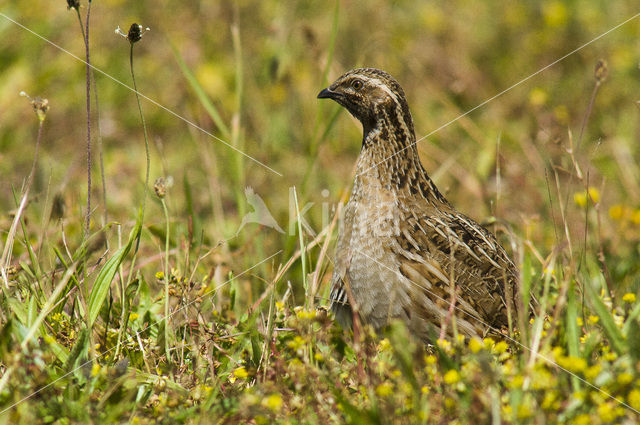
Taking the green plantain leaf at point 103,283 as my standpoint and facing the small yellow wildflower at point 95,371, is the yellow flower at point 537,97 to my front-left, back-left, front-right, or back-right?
back-left

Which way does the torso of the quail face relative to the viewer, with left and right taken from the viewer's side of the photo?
facing the viewer and to the left of the viewer

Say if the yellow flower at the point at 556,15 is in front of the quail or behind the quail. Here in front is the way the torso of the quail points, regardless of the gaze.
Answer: behind

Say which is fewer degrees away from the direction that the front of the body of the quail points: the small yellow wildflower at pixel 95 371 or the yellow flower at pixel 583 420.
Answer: the small yellow wildflower

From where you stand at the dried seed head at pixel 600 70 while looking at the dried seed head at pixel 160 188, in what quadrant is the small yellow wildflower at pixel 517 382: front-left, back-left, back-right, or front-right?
front-left

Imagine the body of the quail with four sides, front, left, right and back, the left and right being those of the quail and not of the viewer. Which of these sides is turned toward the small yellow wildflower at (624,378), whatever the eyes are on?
left

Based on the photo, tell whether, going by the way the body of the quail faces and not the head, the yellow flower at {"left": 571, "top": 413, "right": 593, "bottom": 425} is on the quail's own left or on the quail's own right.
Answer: on the quail's own left

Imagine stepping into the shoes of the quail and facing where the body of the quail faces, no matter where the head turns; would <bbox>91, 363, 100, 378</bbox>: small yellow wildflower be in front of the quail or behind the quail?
in front

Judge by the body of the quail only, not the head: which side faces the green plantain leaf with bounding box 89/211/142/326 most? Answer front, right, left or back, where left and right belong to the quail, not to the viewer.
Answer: front
